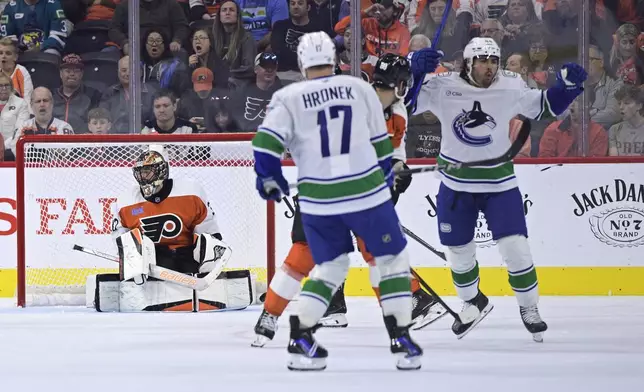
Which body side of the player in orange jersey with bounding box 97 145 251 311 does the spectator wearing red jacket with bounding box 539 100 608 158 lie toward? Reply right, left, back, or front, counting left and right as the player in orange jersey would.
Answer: left

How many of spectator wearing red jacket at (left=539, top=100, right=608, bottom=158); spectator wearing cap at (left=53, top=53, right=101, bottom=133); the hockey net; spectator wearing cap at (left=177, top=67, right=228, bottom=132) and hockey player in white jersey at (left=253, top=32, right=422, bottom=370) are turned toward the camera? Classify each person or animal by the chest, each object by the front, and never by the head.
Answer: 4

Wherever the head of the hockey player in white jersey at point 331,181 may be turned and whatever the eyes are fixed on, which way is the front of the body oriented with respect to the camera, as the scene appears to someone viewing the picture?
away from the camera

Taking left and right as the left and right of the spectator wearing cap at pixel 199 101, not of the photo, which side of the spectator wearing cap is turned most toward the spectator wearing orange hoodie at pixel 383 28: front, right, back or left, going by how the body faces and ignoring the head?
left
